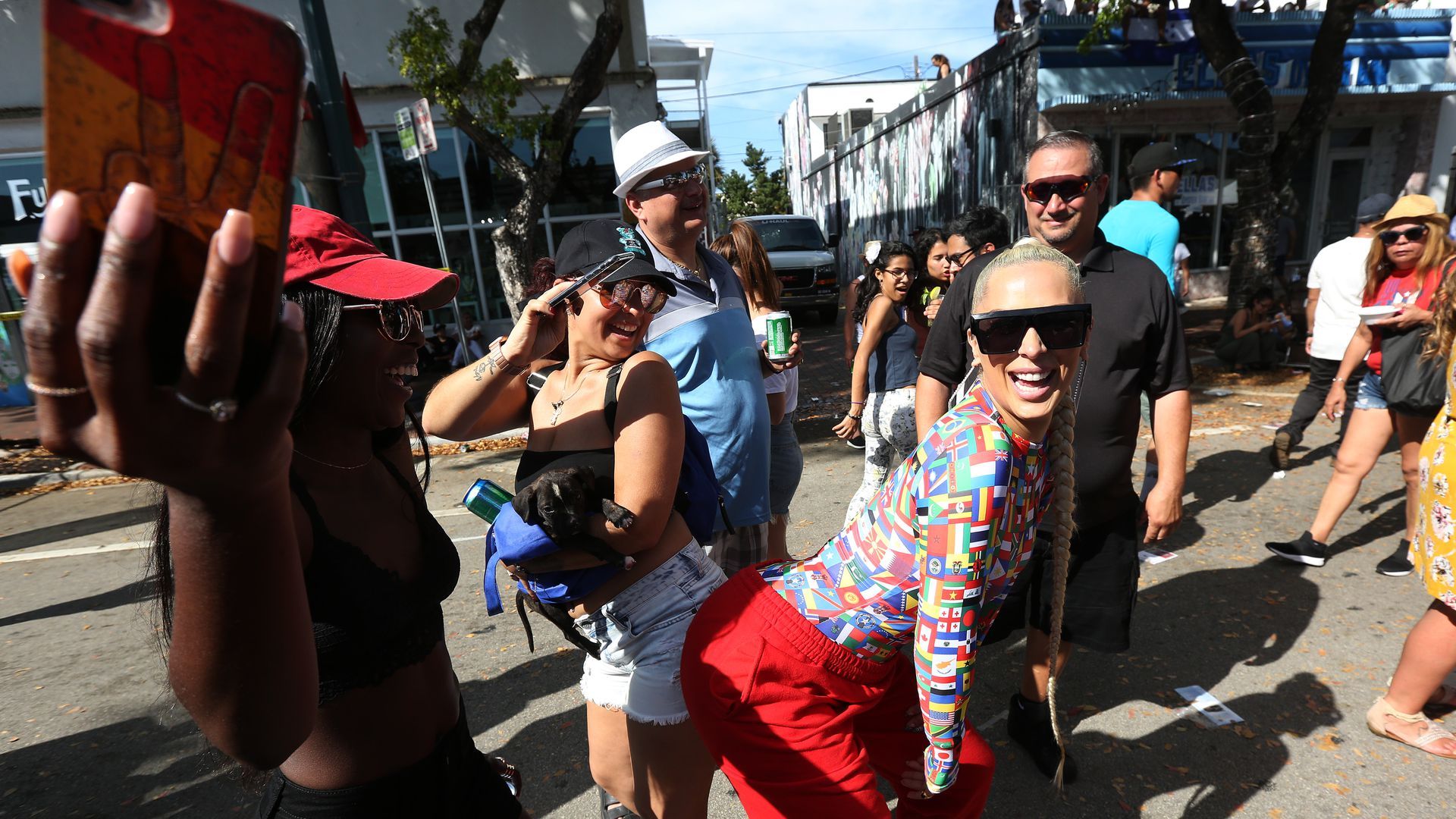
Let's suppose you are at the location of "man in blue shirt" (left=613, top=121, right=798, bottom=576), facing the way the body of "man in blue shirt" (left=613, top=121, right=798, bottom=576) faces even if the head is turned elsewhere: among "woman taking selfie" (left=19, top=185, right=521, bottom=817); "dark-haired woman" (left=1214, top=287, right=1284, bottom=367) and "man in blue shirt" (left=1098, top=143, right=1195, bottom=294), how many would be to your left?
2

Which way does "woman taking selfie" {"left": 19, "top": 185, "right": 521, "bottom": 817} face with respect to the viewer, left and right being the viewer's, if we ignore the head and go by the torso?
facing the viewer and to the right of the viewer

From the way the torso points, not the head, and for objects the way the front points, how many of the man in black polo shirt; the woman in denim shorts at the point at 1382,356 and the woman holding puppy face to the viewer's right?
0

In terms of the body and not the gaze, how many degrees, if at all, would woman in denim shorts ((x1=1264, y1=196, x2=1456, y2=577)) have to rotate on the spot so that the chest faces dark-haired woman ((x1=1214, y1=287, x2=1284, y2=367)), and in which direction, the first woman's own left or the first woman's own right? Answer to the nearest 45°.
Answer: approximately 135° to the first woman's own right

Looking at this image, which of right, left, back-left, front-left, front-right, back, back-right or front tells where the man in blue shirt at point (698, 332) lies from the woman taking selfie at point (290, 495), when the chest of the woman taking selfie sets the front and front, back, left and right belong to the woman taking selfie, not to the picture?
left

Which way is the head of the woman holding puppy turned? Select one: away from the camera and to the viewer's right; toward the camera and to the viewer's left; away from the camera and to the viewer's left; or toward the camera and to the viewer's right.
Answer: toward the camera and to the viewer's right

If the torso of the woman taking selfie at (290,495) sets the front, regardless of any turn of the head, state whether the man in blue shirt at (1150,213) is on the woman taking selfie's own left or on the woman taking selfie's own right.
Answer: on the woman taking selfie's own left

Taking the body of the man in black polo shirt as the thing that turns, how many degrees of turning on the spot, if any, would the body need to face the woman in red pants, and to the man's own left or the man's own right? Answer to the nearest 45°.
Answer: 0° — they already face them

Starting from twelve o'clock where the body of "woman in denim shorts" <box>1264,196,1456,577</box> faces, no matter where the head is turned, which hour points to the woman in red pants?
The woman in red pants is roughly at 11 o'clock from the woman in denim shorts.

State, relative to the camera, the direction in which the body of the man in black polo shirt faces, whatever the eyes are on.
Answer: toward the camera

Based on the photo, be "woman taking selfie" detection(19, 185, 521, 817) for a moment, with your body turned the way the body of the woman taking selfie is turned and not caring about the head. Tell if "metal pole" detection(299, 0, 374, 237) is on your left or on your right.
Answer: on your left
